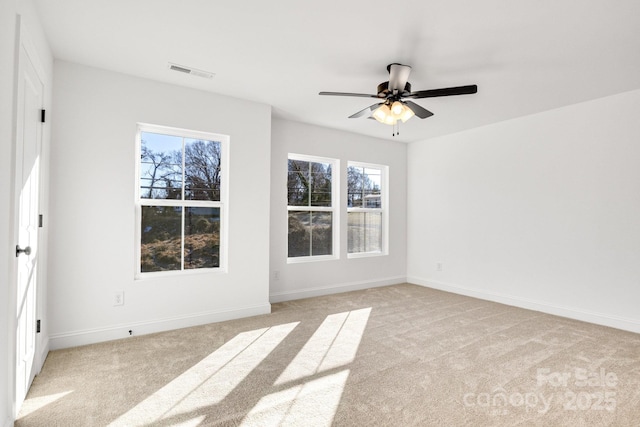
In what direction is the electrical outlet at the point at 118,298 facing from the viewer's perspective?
toward the camera

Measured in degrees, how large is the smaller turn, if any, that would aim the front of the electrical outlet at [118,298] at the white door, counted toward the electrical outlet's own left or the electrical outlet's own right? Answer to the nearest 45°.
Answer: approximately 45° to the electrical outlet's own right

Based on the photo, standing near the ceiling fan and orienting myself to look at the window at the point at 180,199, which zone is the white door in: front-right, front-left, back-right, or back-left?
front-left
